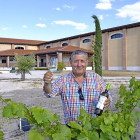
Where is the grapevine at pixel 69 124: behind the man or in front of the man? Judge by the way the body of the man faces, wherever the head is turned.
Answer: in front

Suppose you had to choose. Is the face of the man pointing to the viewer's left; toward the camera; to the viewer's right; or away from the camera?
toward the camera

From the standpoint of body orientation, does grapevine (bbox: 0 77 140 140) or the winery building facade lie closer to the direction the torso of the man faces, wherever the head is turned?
the grapevine

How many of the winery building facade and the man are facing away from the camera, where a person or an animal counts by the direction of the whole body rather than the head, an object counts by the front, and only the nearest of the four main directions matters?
0

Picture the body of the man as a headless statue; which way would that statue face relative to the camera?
toward the camera

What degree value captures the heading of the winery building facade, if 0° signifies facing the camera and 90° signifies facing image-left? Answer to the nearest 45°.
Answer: approximately 45°

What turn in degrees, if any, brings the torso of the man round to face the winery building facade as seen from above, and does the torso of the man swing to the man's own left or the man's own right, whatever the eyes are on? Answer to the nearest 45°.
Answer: approximately 180°

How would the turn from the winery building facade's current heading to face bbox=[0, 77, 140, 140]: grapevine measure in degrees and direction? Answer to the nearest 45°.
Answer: approximately 45° to its left
